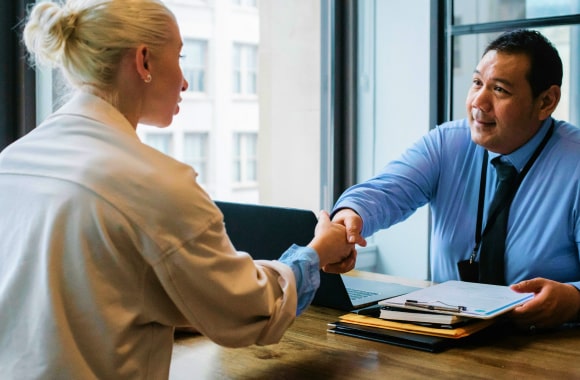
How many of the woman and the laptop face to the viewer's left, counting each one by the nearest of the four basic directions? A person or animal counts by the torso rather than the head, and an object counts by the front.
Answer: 0

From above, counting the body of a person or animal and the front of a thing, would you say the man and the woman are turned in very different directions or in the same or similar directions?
very different directions

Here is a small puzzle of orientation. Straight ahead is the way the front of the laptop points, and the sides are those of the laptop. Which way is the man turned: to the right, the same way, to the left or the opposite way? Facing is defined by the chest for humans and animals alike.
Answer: the opposite way

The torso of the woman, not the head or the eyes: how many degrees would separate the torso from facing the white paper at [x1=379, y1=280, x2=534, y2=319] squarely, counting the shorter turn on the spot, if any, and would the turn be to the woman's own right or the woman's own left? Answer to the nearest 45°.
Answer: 0° — they already face it

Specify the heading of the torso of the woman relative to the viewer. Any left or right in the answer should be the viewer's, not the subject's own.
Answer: facing away from the viewer and to the right of the viewer

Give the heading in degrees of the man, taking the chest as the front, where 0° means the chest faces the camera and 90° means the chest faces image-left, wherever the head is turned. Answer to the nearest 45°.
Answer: approximately 45°

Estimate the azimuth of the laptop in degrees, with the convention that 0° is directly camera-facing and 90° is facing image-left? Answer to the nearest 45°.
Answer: approximately 225°

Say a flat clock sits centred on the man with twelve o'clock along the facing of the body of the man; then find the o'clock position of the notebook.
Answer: The notebook is roughly at 11 o'clock from the man.
